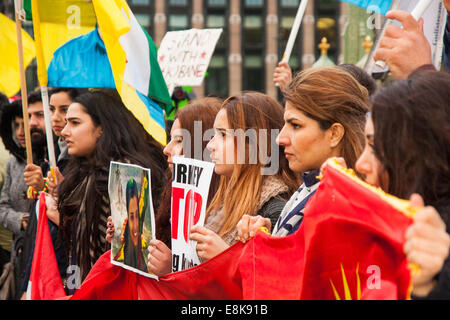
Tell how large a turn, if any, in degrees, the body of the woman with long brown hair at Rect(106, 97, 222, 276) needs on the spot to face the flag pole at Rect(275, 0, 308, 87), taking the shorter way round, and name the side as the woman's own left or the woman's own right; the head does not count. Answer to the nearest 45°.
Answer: approximately 135° to the woman's own right

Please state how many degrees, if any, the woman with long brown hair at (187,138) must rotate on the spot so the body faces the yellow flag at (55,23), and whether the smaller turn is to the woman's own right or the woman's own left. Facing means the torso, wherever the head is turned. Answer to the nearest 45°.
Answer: approximately 45° to the woman's own right

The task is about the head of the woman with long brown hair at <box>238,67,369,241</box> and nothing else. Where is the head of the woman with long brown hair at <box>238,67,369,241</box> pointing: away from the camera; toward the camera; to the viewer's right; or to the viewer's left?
to the viewer's left

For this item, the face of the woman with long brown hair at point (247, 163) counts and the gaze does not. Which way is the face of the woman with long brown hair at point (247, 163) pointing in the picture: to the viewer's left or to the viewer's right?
to the viewer's left

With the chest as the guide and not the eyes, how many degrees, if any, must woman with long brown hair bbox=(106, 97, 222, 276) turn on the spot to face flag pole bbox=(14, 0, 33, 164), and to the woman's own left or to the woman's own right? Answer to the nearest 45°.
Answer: approximately 45° to the woman's own right

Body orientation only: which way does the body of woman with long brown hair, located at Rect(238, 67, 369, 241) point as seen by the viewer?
to the viewer's left

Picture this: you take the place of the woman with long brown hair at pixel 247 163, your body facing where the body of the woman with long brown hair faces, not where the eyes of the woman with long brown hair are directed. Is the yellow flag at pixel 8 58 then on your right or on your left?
on your right

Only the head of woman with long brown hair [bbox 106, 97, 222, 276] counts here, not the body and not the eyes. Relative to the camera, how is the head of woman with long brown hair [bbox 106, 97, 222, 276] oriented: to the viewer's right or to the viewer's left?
to the viewer's left
